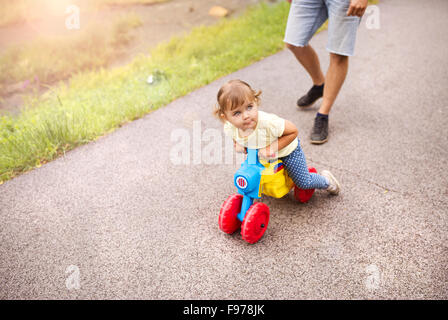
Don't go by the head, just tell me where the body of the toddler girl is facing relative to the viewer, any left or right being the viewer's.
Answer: facing the viewer and to the left of the viewer

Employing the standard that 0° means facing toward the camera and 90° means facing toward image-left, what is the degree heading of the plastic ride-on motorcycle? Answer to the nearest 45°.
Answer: approximately 45°
